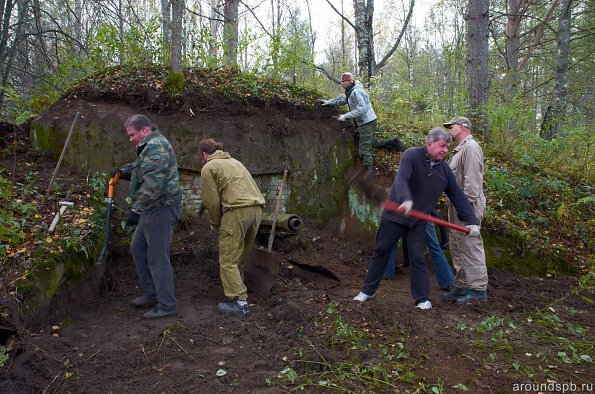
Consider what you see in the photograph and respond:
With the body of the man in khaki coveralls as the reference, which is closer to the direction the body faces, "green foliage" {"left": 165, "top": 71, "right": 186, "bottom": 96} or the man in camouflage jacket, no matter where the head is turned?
the green foliage

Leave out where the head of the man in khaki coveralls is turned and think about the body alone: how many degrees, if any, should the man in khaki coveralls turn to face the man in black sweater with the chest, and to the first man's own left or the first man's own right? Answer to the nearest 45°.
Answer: approximately 135° to the first man's own right

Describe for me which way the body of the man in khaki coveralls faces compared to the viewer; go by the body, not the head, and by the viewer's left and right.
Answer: facing away from the viewer and to the left of the viewer

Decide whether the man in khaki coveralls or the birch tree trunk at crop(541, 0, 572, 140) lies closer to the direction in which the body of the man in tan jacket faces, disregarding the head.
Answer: the man in khaki coveralls

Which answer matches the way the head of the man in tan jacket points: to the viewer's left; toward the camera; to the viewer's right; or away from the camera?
to the viewer's left

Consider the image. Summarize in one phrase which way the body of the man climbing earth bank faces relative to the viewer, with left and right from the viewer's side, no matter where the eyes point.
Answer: facing to the left of the viewer

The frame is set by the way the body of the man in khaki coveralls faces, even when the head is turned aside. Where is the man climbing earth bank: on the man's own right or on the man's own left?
on the man's own right

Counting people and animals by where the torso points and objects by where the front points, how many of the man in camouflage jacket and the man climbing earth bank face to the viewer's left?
2

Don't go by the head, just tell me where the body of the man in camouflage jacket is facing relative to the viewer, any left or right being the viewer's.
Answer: facing to the left of the viewer

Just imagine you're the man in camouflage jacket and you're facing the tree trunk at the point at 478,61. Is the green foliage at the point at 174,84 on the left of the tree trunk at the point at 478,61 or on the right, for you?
left

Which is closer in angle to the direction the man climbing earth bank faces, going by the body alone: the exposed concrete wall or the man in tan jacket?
the exposed concrete wall
